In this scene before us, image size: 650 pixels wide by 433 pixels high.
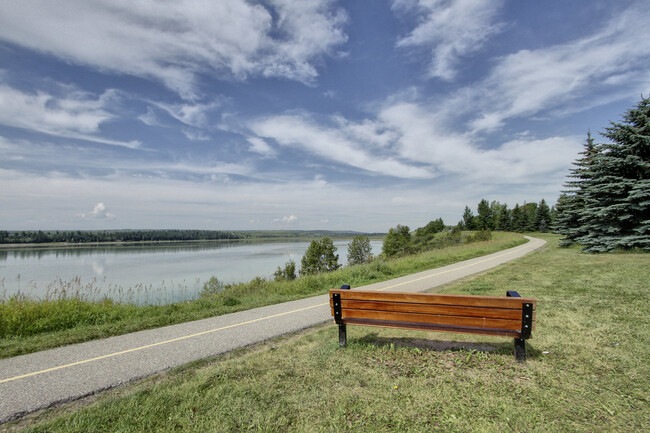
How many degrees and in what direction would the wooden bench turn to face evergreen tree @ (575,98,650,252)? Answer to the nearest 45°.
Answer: approximately 45° to its right

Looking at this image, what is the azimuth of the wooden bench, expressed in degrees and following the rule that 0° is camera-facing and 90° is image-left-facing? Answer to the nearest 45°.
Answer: approximately 180°

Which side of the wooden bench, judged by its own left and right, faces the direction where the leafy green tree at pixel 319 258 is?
front
